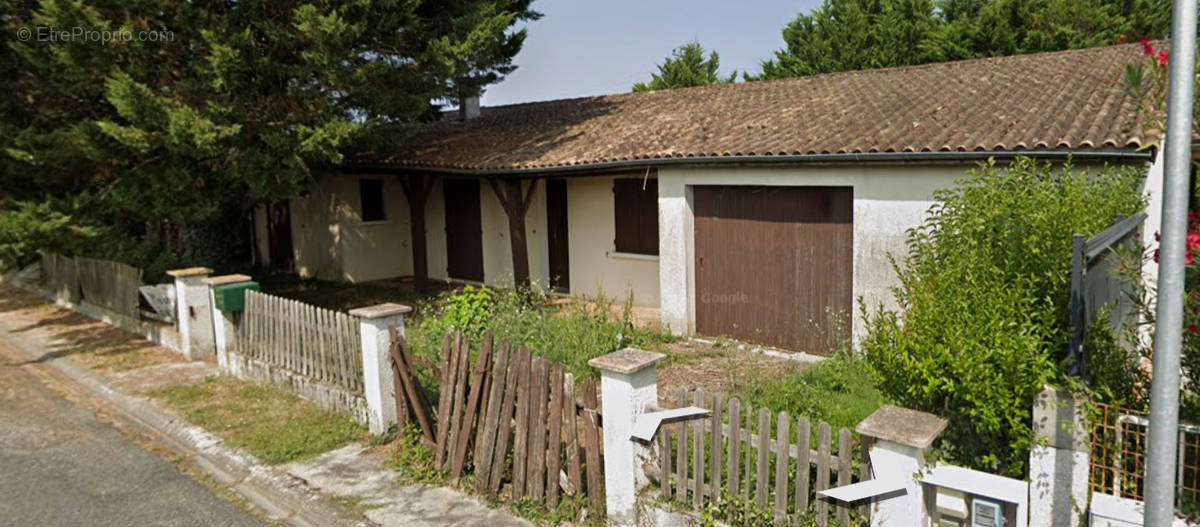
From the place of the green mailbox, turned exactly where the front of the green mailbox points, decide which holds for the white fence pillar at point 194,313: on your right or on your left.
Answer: on your right

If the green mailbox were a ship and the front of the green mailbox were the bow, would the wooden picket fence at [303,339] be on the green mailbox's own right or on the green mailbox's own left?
on the green mailbox's own left

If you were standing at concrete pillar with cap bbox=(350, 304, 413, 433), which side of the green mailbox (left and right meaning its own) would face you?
left

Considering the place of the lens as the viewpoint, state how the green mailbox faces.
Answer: facing the viewer and to the left of the viewer

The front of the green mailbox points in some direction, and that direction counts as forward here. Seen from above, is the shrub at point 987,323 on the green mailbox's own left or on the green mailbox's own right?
on the green mailbox's own left

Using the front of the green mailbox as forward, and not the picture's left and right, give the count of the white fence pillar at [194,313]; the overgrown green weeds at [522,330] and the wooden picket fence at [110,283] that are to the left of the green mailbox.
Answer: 1

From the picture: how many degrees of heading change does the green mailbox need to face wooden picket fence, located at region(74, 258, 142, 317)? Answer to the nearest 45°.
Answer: approximately 135° to its right

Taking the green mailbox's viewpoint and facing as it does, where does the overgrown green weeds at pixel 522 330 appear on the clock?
The overgrown green weeds is roughly at 9 o'clock from the green mailbox.
